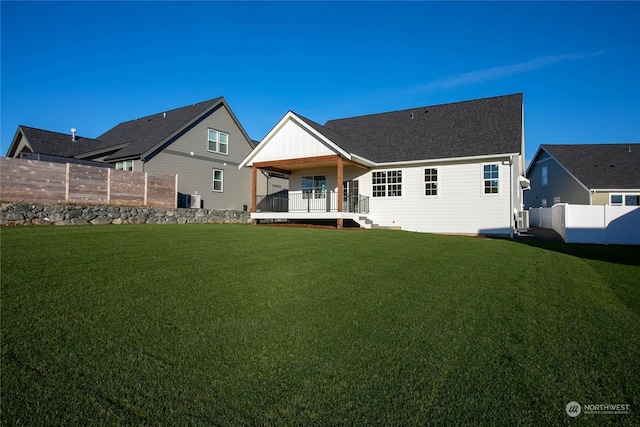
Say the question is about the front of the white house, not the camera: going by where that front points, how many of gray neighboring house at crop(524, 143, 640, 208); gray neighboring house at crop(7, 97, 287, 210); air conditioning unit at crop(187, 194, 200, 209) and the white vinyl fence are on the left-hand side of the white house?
2

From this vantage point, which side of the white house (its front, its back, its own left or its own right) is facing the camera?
back

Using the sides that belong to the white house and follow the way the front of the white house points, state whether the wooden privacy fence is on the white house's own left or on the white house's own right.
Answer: on the white house's own left

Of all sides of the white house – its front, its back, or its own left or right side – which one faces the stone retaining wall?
left

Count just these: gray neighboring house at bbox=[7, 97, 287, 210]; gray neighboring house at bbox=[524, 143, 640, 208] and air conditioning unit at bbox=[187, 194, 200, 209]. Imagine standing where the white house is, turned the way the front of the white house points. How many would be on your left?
2

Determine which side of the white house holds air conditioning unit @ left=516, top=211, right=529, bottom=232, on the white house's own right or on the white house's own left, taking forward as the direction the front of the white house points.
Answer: on the white house's own right

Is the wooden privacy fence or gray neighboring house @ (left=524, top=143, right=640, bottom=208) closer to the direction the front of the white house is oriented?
the gray neighboring house

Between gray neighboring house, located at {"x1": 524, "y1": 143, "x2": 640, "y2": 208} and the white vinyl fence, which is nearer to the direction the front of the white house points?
the gray neighboring house

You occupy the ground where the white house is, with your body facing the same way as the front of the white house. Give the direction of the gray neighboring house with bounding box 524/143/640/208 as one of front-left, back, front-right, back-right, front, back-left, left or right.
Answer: front-right
